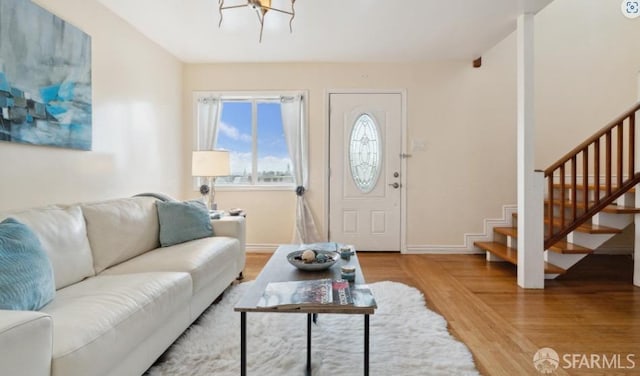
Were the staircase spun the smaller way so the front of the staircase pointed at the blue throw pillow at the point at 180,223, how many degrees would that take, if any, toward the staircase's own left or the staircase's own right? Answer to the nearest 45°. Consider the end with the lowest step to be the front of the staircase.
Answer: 0° — it already faces it

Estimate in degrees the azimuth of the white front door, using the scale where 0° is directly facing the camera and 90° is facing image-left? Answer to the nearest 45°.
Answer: approximately 0°

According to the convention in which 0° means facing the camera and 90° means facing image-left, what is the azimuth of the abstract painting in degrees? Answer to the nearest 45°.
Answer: approximately 315°

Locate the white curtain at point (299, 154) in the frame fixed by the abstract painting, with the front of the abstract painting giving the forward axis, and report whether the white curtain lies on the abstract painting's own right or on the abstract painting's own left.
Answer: on the abstract painting's own left

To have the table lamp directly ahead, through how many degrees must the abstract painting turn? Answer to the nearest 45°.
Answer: approximately 90° to its left

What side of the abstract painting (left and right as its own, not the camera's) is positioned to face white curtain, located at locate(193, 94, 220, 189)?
left

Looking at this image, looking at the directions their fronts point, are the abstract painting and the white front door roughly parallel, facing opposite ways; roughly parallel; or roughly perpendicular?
roughly perpendicular

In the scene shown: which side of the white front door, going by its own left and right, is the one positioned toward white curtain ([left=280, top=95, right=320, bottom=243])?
right
